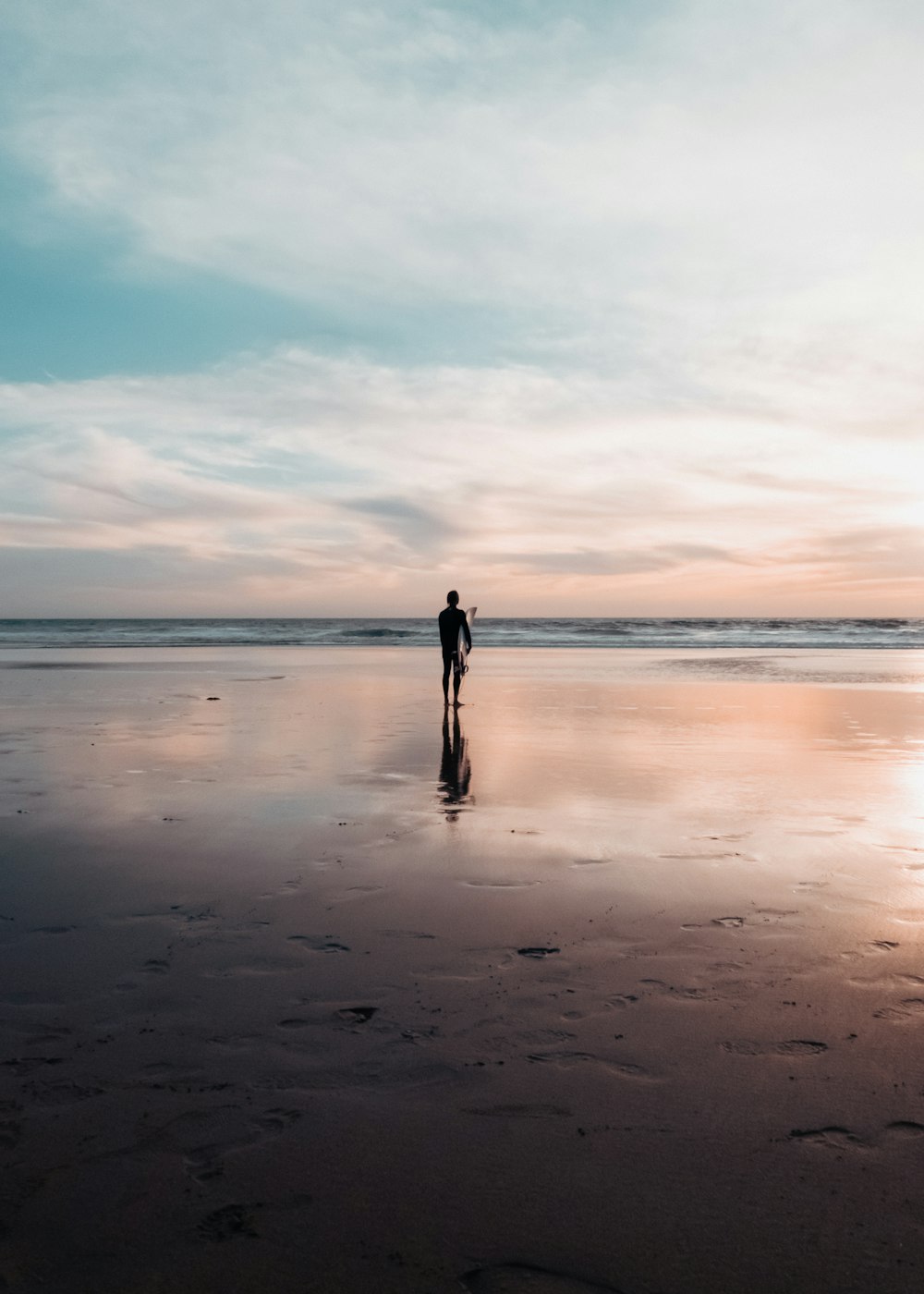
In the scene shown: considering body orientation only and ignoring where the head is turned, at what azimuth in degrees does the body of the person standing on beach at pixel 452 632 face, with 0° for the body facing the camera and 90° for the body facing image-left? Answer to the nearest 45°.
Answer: approximately 180°
